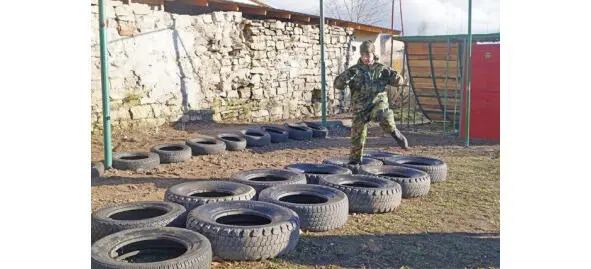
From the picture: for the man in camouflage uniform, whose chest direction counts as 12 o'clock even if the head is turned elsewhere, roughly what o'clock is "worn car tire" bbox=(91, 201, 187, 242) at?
The worn car tire is roughly at 1 o'clock from the man in camouflage uniform.

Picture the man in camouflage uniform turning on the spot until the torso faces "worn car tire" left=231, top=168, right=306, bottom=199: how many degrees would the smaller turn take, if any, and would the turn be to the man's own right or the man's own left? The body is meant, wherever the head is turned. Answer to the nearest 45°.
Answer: approximately 45° to the man's own right

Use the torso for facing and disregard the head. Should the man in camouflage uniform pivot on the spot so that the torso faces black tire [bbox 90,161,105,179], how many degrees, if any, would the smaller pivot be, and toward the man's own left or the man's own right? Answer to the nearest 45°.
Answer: approximately 90° to the man's own right

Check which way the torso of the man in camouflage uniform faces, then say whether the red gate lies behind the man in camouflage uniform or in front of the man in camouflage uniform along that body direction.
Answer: behind

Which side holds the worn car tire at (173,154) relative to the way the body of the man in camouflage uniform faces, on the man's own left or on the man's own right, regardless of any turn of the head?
on the man's own right

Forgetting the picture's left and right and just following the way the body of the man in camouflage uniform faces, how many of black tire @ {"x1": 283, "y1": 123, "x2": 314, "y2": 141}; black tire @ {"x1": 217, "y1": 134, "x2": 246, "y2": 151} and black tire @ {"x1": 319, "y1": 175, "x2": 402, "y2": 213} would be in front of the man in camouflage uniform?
1

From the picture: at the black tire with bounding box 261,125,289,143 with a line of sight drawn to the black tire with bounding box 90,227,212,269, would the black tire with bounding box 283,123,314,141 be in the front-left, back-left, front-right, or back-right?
back-left

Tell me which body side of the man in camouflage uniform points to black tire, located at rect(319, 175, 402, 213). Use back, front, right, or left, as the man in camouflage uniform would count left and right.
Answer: front

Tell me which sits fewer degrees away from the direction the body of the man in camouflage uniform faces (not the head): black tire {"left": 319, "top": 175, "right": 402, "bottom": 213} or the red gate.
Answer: the black tire

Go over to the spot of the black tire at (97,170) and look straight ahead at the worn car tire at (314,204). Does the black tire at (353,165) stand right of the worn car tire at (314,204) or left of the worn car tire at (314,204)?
left

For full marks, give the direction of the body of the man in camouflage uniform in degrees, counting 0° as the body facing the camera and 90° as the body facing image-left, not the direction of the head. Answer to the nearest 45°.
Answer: approximately 0°

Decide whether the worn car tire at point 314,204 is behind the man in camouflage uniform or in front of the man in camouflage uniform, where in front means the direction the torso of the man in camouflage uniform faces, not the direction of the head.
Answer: in front
